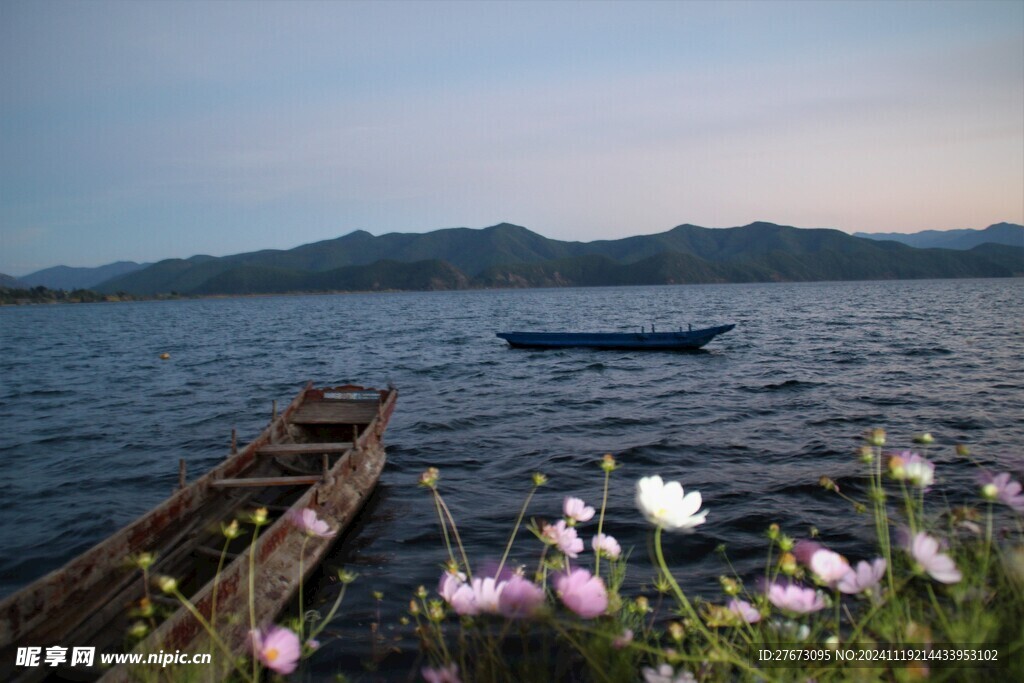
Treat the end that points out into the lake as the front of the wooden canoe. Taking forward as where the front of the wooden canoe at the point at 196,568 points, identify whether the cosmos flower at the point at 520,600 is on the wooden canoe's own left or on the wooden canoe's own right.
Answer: on the wooden canoe's own right

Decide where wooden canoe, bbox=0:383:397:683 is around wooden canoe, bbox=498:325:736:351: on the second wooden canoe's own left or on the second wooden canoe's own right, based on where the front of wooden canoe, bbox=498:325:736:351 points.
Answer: on the second wooden canoe's own right

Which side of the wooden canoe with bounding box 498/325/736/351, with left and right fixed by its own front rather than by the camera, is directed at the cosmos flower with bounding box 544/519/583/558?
right

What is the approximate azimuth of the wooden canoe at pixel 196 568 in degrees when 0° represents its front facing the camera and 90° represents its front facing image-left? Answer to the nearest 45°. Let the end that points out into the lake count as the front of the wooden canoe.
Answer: approximately 225°

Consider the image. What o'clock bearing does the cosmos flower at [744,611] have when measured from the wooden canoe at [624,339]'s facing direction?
The cosmos flower is roughly at 3 o'clock from the wooden canoe.

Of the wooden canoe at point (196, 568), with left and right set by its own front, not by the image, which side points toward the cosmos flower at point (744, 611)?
right

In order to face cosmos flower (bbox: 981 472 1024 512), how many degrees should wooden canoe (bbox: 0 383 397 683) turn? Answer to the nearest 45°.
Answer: approximately 90° to its right

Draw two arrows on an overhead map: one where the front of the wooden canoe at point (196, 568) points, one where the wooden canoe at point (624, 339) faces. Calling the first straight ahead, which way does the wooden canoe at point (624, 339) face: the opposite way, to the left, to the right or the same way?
to the right

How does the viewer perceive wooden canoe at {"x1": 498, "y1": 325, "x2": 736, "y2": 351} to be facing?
facing to the right of the viewer
